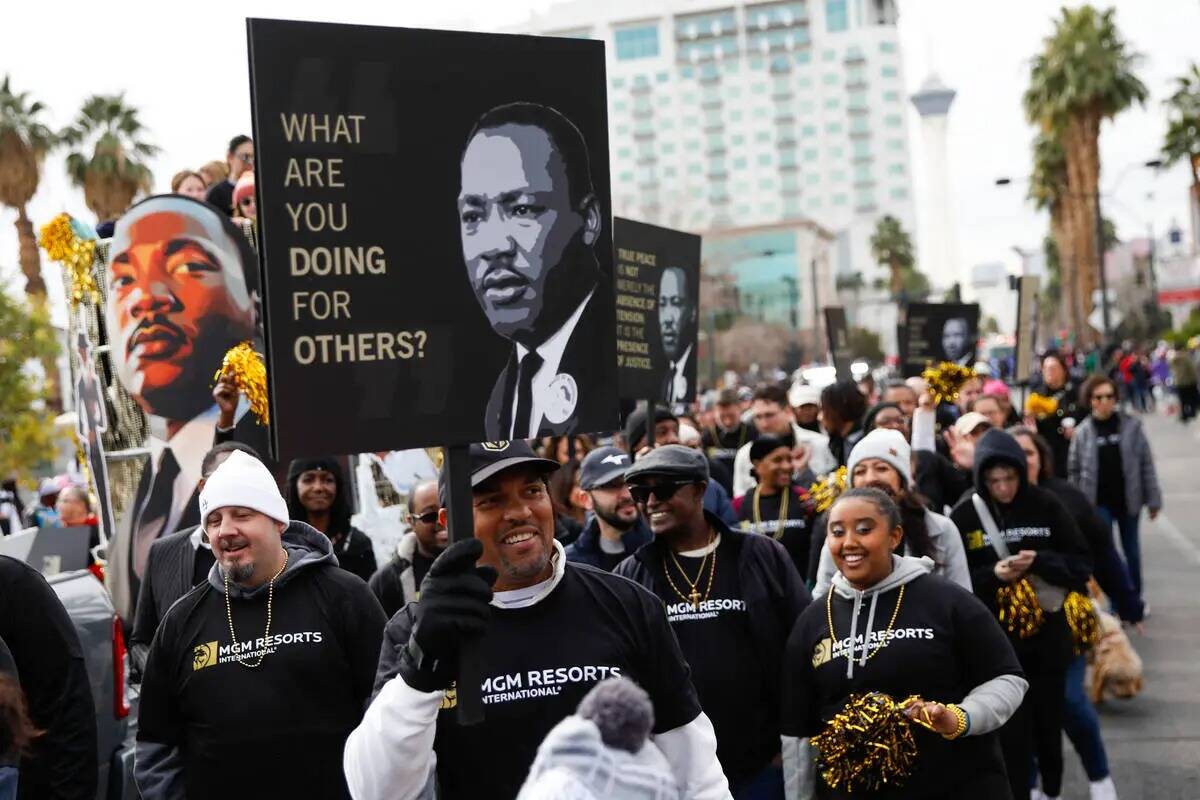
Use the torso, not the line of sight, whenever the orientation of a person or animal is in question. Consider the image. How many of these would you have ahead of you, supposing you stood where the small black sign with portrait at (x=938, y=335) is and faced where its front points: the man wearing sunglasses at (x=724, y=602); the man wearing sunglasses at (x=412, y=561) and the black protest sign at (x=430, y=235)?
3

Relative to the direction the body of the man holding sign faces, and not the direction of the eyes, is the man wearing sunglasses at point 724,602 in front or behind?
behind

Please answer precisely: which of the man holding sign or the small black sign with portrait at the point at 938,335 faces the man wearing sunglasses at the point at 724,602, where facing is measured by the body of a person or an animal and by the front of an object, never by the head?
the small black sign with portrait

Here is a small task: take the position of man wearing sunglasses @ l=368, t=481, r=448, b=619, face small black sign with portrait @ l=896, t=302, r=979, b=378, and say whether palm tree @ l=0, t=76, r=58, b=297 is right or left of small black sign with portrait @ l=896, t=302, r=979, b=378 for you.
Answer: left

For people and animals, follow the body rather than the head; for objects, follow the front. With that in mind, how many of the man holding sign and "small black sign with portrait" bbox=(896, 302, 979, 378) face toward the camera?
2

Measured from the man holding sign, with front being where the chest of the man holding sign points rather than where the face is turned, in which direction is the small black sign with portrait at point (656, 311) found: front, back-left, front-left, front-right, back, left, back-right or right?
back

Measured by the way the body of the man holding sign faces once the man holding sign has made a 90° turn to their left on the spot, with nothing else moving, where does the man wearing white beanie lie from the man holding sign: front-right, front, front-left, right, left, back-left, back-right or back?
back-left

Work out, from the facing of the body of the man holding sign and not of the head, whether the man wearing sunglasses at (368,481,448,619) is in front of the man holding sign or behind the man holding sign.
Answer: behind

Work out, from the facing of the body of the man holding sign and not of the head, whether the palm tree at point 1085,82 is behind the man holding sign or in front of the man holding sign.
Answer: behind

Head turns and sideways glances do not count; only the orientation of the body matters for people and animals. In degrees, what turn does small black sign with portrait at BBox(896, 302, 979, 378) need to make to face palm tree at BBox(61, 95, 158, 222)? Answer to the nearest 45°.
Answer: approximately 135° to its right

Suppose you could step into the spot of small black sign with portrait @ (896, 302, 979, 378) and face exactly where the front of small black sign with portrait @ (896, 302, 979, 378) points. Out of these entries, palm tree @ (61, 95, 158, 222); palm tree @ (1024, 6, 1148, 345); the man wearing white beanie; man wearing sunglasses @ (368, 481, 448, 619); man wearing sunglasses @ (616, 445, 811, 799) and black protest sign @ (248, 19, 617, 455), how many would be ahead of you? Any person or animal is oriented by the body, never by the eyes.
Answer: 4

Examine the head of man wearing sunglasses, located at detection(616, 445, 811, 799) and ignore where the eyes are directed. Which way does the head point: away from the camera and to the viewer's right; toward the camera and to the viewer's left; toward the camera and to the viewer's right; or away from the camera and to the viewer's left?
toward the camera and to the viewer's left

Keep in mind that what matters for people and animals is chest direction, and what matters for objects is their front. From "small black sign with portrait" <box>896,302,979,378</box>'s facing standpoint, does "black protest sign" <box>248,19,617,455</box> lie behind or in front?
in front
